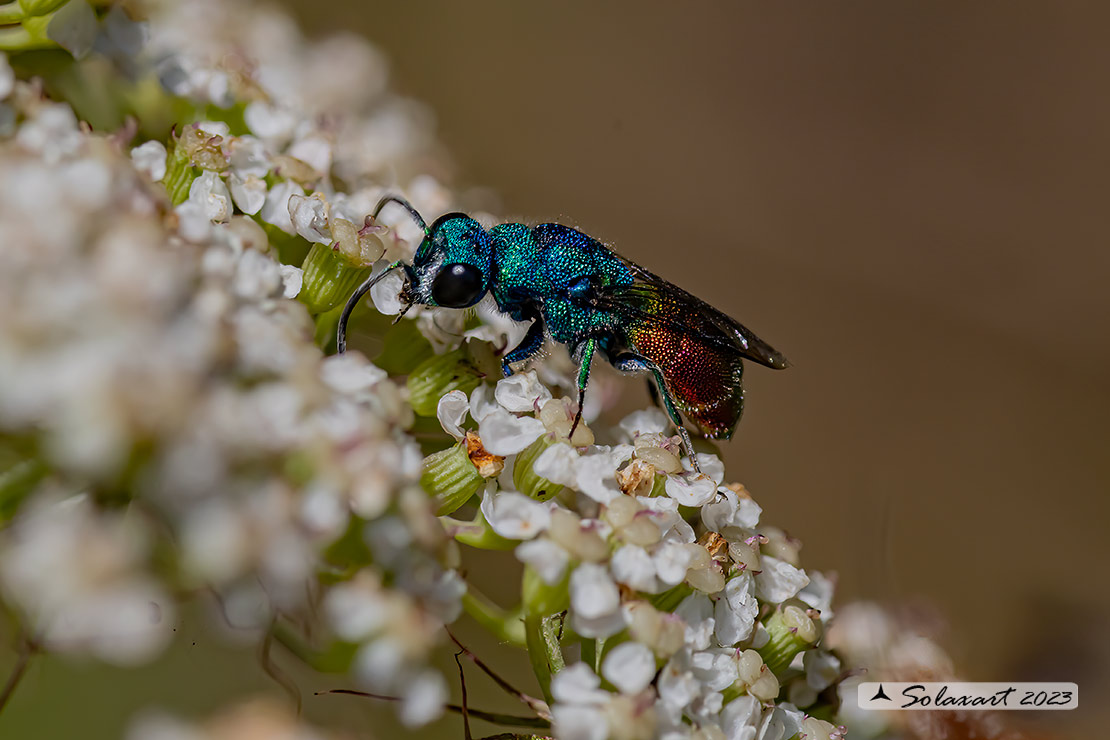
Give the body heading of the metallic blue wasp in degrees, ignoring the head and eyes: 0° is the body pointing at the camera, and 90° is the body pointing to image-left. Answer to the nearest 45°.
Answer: approximately 90°
